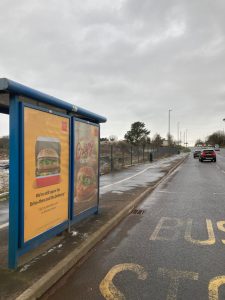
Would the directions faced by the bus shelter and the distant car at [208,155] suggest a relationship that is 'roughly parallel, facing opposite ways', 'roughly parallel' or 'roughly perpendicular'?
roughly perpendicular
